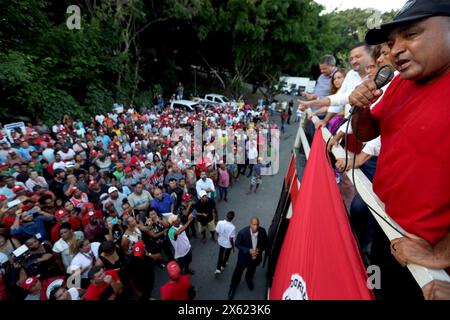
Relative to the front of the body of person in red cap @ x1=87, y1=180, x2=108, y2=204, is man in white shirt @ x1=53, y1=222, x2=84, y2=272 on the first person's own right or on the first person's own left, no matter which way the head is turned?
on the first person's own right

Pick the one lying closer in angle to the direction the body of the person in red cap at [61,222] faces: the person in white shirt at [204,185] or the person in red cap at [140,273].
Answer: the person in red cap

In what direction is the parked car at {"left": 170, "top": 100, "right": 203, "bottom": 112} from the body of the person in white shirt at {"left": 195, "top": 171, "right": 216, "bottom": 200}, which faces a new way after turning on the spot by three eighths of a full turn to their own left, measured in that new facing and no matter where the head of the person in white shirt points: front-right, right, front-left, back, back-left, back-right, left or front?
front-left

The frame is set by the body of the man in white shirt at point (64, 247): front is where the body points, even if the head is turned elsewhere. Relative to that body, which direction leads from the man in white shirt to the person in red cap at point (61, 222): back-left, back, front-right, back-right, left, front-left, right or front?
back-left

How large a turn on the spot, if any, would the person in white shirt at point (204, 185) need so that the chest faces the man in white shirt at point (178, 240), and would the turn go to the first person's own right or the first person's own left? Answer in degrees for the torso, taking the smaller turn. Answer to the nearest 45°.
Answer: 0° — they already face them

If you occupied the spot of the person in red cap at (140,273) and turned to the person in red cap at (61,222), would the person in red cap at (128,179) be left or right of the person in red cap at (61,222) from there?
right
